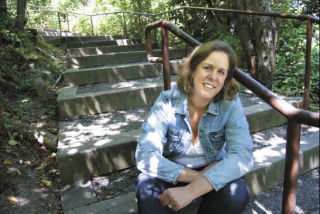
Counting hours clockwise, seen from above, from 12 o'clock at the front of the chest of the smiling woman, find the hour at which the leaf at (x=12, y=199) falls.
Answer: The leaf is roughly at 3 o'clock from the smiling woman.

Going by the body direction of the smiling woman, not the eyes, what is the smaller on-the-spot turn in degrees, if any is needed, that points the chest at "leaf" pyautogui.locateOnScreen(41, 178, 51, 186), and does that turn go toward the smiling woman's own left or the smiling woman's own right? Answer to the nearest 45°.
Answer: approximately 90° to the smiling woman's own right

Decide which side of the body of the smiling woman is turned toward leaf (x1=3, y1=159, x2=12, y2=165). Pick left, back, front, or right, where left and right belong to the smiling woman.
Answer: right

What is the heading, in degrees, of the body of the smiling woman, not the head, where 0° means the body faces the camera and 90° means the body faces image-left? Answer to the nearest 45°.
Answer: approximately 0°
